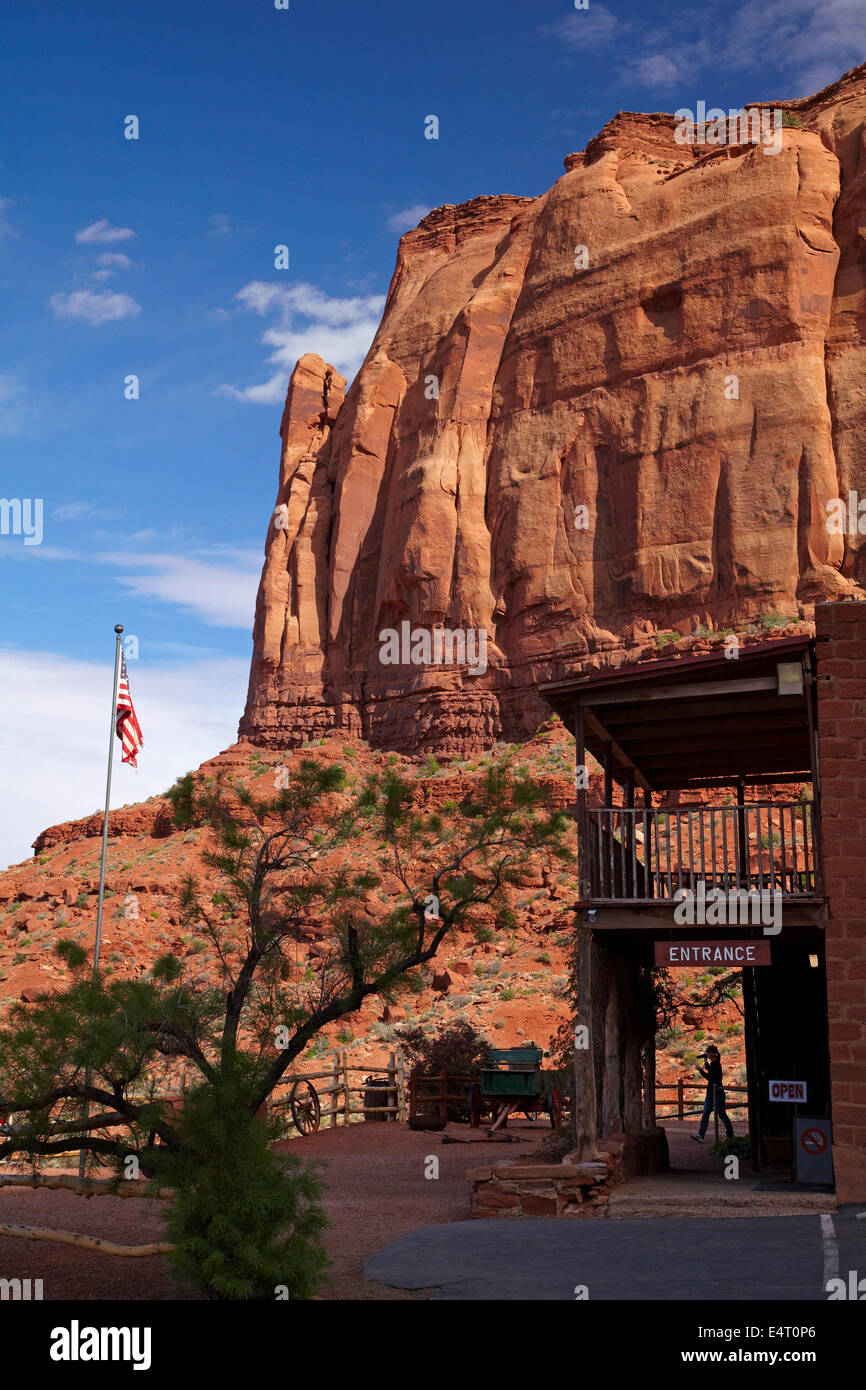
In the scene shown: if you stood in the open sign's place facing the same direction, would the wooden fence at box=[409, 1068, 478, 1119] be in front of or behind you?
behind

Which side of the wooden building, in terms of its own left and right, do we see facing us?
front

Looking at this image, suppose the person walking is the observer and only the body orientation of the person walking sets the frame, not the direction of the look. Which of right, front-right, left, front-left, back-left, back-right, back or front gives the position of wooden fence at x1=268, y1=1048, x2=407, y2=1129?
front-right

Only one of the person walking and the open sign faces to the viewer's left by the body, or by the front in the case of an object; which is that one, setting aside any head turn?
the person walking

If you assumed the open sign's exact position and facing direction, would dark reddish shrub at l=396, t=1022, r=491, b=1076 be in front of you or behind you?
behind

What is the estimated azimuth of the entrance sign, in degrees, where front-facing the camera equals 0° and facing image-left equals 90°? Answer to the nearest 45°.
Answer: approximately 0°

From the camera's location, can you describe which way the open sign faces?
facing the viewer

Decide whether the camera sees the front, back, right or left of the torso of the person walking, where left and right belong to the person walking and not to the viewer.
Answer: left

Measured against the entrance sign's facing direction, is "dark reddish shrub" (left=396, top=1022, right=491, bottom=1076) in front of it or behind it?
behind

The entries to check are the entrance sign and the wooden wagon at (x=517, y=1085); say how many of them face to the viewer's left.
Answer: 0

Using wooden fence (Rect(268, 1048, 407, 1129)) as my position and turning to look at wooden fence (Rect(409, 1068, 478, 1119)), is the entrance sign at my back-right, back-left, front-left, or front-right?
front-right
